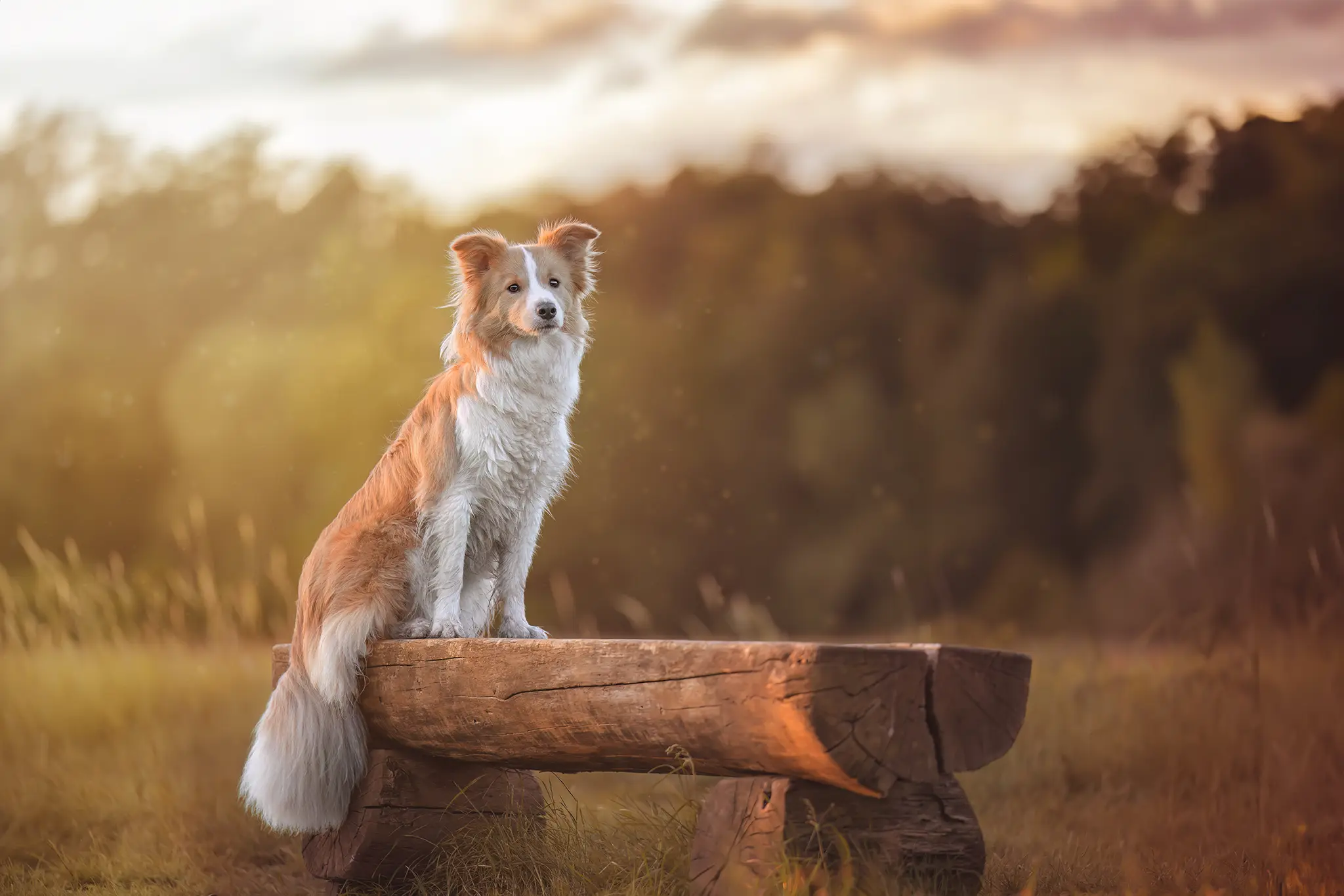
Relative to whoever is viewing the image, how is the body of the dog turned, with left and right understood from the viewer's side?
facing the viewer and to the right of the viewer
